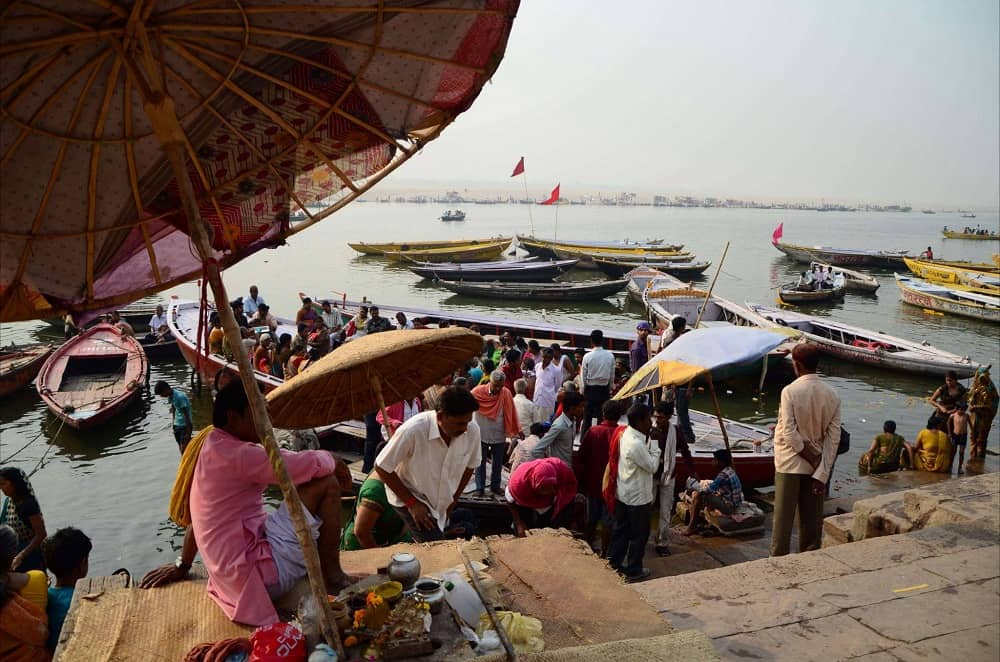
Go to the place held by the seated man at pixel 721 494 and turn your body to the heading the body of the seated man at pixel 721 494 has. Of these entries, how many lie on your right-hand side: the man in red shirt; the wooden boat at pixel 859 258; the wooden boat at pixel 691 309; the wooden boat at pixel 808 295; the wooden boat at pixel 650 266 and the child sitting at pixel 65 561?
4

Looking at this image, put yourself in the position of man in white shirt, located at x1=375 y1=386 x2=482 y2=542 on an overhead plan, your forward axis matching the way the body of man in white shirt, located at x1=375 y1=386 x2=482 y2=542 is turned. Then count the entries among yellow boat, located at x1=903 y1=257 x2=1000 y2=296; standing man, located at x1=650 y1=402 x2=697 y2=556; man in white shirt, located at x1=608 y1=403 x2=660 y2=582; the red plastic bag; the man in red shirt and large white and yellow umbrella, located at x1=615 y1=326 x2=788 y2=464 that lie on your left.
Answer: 5

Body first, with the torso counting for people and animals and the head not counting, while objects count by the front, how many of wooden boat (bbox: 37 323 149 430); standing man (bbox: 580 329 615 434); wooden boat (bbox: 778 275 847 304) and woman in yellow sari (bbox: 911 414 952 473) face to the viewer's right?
0

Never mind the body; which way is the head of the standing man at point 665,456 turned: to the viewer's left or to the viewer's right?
to the viewer's left

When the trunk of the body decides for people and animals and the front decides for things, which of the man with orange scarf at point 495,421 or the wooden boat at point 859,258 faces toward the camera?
the man with orange scarf

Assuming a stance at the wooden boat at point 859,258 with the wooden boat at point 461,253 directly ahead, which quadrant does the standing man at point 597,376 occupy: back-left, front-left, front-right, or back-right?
front-left

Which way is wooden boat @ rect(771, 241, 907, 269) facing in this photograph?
to the viewer's left

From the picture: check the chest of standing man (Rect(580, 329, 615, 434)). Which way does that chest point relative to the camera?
away from the camera

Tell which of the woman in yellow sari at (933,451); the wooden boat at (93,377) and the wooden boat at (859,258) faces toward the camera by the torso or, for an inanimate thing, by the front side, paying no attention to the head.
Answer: the wooden boat at (93,377)

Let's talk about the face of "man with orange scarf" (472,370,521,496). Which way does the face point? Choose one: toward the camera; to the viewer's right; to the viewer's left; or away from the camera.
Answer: toward the camera

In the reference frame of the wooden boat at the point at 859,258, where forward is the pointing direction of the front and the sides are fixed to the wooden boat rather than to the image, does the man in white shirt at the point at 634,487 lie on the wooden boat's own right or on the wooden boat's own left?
on the wooden boat's own left

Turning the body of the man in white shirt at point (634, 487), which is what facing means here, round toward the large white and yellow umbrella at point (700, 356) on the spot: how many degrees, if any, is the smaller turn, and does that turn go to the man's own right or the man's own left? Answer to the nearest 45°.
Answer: approximately 90° to the man's own left

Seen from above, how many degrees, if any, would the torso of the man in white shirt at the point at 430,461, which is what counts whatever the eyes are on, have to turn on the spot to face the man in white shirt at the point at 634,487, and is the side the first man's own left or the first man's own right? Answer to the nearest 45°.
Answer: approximately 90° to the first man's own left
